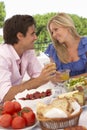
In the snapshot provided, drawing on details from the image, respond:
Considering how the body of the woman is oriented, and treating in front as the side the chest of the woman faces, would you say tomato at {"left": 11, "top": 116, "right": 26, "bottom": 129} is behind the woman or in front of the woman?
in front

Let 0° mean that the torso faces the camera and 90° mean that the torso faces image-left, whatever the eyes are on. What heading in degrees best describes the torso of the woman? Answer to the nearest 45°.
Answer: approximately 45°

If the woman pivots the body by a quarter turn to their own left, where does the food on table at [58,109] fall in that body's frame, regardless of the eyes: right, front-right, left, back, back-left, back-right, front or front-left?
front-right

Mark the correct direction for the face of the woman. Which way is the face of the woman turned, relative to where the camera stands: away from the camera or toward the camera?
toward the camera

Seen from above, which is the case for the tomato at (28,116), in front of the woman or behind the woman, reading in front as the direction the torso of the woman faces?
in front

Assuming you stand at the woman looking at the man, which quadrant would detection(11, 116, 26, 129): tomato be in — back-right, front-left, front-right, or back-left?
front-left

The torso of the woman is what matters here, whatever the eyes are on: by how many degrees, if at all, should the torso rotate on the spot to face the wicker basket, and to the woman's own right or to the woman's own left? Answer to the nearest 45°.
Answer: approximately 45° to the woman's own left

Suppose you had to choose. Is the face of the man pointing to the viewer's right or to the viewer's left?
to the viewer's right

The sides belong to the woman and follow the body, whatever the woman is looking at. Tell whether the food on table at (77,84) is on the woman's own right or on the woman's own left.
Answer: on the woman's own left
